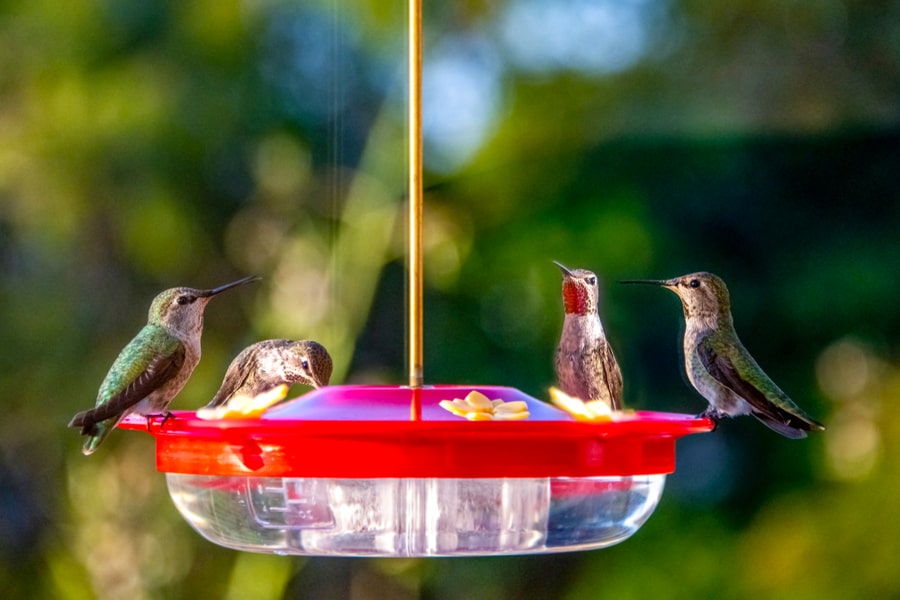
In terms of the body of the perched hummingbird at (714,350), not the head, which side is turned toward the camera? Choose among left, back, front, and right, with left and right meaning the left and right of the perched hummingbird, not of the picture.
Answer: left

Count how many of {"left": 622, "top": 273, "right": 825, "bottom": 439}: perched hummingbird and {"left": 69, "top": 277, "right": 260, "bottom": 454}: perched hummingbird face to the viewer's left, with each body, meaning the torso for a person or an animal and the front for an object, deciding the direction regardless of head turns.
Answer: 1

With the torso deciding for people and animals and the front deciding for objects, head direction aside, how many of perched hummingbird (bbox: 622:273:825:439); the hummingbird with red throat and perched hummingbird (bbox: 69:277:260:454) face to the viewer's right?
1

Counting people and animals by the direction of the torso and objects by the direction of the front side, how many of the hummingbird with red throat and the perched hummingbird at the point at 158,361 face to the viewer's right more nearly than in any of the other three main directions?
1

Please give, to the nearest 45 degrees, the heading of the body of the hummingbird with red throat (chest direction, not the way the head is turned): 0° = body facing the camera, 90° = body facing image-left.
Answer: approximately 45°

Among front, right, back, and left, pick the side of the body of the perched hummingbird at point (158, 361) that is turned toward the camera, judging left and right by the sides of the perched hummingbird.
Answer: right
